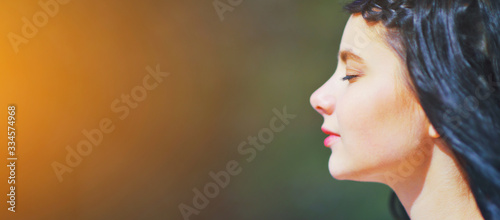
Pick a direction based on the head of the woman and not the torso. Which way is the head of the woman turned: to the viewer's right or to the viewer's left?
to the viewer's left
